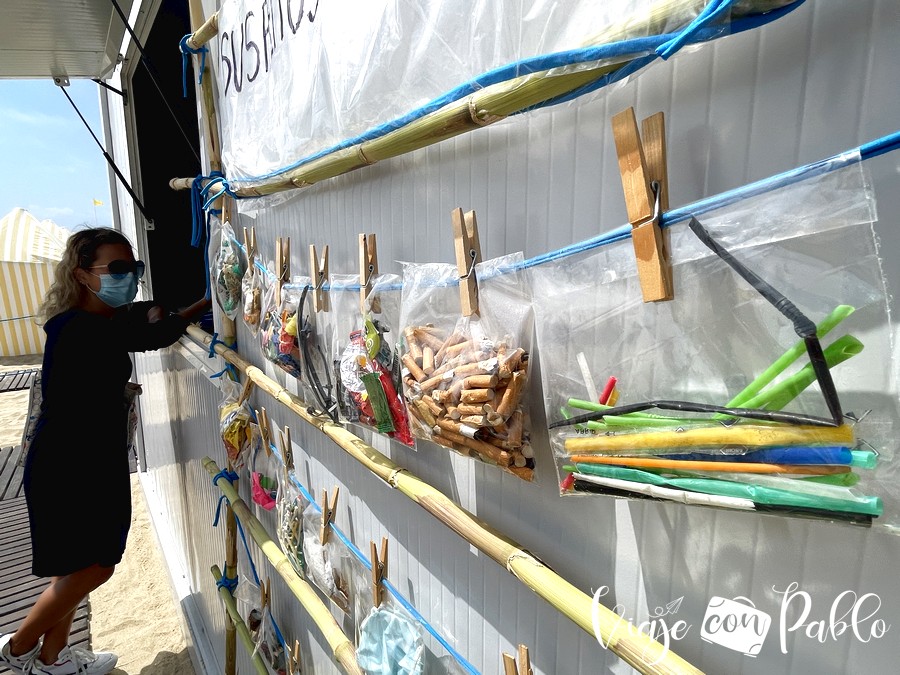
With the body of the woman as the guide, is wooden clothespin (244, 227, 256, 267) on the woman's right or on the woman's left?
on the woman's right

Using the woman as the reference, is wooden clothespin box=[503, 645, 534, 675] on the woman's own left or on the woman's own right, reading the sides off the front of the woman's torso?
on the woman's own right

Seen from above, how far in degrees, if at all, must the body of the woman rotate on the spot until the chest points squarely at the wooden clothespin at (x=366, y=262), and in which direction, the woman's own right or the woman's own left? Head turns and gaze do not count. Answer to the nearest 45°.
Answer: approximately 90° to the woman's own right

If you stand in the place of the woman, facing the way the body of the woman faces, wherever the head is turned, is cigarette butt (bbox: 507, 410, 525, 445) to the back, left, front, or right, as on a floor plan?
right

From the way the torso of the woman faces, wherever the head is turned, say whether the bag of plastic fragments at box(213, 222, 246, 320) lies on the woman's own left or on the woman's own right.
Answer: on the woman's own right

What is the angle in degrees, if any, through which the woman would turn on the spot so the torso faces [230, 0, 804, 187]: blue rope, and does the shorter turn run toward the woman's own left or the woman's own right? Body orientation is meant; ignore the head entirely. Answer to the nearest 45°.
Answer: approximately 90° to the woman's own right

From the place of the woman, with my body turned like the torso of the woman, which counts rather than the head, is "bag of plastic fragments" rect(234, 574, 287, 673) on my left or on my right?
on my right

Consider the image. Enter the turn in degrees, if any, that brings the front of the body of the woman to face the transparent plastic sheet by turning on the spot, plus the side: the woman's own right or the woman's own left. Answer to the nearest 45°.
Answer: approximately 90° to the woman's own right

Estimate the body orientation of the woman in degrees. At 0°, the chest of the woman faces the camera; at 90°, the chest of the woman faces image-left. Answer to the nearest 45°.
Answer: approximately 270°

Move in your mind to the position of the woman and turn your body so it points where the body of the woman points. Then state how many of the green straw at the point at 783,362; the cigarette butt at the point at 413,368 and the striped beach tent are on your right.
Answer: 2
